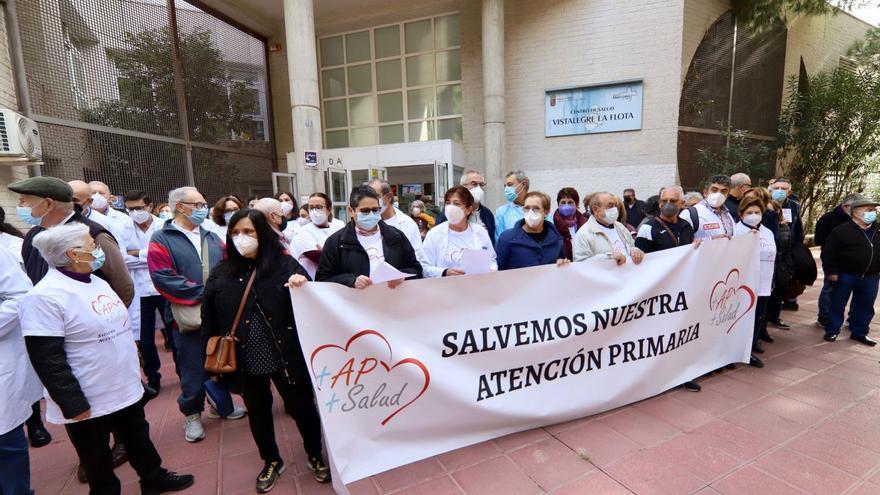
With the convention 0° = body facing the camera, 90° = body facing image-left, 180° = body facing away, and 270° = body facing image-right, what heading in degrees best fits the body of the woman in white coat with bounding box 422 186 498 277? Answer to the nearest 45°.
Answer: approximately 0°

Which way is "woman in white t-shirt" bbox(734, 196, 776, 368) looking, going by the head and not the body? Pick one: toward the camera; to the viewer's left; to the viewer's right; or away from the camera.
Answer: toward the camera

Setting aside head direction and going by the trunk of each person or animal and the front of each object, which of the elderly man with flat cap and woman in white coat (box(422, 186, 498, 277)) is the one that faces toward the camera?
the woman in white coat

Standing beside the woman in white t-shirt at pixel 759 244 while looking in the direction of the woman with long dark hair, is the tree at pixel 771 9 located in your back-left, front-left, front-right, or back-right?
back-right

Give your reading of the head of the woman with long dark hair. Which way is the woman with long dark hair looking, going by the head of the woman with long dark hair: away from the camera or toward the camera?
toward the camera

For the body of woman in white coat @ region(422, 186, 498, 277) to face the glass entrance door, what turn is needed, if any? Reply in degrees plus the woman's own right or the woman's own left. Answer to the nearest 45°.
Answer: approximately 180°

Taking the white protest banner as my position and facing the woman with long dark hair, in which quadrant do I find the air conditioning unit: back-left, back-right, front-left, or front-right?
front-right

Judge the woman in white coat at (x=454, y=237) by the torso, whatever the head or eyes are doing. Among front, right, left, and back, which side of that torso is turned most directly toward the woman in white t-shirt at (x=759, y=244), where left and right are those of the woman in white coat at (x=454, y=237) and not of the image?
left

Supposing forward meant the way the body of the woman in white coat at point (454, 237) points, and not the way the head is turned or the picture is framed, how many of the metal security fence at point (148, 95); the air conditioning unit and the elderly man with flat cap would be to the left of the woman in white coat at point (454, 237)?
0
